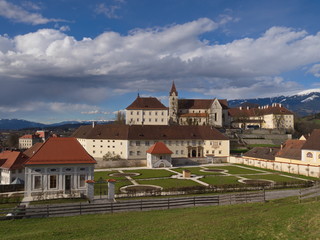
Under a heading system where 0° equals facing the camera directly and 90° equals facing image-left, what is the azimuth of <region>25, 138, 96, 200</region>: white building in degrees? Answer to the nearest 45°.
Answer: approximately 0°

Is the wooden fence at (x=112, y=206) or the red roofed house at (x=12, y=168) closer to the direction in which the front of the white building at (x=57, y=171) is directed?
the wooden fence

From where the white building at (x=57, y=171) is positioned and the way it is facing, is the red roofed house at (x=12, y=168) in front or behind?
behind

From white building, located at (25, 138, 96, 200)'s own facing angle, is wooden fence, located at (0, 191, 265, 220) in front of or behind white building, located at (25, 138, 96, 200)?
in front

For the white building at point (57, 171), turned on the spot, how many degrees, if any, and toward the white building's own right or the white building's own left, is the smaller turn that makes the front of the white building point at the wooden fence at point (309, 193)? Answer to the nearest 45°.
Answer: approximately 45° to the white building's own left

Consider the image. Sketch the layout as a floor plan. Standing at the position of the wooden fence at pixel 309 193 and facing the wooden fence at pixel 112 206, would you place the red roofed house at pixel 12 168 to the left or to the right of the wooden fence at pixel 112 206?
right
